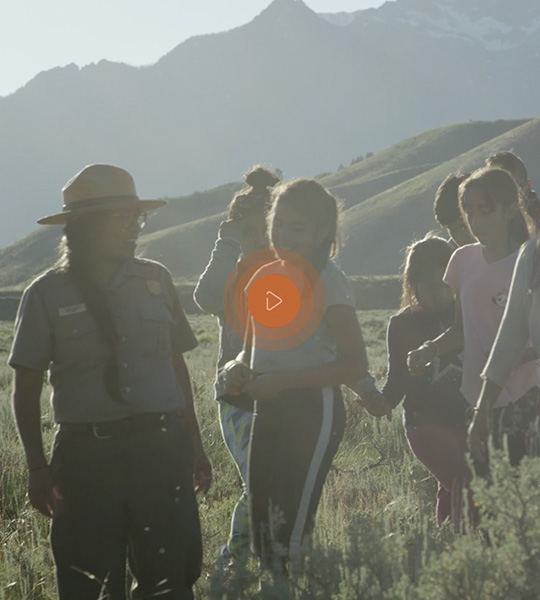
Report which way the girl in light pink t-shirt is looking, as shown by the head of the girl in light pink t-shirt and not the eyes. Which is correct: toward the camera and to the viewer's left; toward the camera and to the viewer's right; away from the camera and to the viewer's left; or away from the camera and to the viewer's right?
toward the camera and to the viewer's left

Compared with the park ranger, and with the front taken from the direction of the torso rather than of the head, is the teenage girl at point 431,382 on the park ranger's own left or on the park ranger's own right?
on the park ranger's own left

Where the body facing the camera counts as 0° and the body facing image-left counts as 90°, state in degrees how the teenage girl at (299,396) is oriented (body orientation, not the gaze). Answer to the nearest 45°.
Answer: approximately 45°

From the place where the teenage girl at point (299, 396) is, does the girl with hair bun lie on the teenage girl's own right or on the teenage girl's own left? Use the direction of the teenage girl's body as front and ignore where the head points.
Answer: on the teenage girl's own right

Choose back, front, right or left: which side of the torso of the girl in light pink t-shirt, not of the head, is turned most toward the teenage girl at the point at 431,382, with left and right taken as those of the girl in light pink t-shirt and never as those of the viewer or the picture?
right

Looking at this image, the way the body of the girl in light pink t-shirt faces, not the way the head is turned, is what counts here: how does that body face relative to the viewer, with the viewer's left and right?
facing the viewer and to the left of the viewer

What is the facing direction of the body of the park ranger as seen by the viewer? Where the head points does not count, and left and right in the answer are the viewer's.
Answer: facing the viewer

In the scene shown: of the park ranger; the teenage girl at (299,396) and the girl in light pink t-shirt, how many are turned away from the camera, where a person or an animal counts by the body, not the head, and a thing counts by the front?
0
